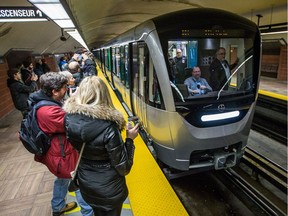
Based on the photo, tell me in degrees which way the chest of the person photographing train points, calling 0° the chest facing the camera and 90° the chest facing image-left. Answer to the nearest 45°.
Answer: approximately 225°

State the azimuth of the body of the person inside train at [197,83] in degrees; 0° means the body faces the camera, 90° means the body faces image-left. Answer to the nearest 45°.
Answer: approximately 0°

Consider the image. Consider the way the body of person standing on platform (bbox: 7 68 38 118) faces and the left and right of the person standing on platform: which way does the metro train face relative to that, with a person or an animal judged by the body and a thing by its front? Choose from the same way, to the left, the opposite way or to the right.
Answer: to the right

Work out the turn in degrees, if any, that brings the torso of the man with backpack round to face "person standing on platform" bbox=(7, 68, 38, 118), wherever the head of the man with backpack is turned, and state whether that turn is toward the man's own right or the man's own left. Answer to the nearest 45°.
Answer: approximately 90° to the man's own left

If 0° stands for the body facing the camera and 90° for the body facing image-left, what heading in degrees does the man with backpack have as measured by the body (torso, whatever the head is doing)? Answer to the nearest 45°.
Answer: approximately 270°

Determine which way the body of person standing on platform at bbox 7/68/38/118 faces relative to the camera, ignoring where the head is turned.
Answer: to the viewer's right

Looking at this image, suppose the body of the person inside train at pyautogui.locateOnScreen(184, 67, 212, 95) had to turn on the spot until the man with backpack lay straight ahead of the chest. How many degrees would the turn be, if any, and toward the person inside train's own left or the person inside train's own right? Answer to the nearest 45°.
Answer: approximately 45° to the person inside train's own right

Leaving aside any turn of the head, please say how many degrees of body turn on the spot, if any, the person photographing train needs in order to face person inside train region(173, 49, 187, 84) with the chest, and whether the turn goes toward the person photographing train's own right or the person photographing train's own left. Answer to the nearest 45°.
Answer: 0° — they already face them

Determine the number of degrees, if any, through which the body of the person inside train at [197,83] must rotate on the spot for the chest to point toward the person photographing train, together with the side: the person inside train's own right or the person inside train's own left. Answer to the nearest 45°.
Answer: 0° — they already face them

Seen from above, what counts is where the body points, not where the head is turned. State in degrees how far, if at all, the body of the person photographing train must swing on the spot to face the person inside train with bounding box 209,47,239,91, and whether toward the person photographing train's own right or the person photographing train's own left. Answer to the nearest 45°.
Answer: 0° — they already face them
